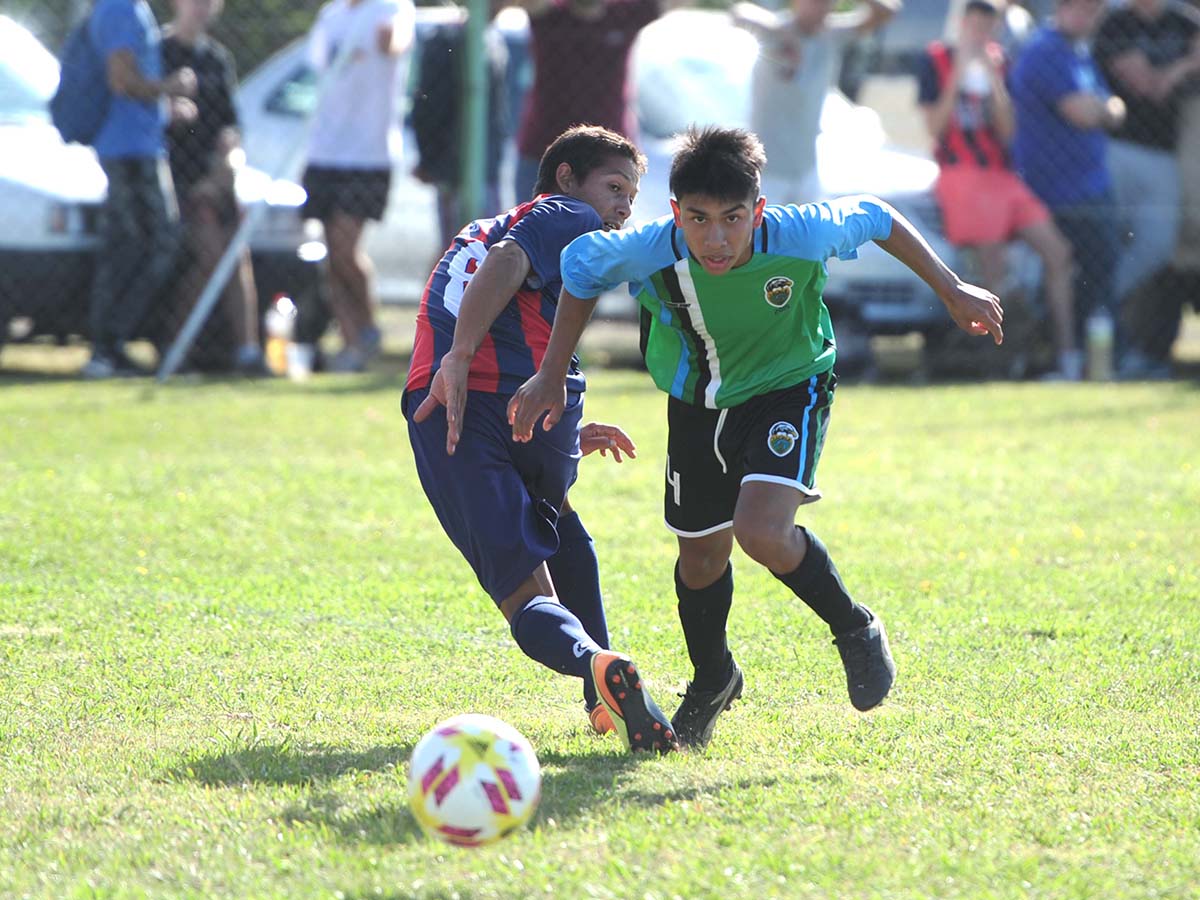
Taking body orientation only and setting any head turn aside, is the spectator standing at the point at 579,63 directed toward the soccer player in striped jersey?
yes

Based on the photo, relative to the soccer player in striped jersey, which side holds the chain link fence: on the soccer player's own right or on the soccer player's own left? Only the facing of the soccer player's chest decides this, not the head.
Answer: on the soccer player's own left

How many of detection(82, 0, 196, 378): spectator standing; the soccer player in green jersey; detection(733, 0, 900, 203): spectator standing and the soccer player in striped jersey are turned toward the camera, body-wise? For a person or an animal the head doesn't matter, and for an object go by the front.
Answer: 2

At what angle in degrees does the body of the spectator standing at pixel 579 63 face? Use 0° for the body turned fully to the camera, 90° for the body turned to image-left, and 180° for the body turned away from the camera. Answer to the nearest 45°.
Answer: approximately 0°

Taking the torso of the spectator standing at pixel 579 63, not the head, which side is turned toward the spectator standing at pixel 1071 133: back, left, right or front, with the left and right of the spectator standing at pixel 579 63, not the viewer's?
left

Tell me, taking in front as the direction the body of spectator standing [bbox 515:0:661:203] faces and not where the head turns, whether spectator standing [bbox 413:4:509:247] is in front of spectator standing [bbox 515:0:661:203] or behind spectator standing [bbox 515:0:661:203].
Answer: behind

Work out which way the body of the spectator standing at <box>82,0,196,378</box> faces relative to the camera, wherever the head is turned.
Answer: to the viewer's right

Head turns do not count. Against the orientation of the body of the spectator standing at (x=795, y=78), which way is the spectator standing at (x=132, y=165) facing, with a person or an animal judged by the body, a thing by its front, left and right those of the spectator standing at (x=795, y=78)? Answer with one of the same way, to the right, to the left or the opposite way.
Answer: to the left

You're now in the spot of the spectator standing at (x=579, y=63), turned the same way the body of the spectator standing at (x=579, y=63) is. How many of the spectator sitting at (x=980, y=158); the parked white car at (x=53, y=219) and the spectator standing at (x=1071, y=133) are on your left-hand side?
2
